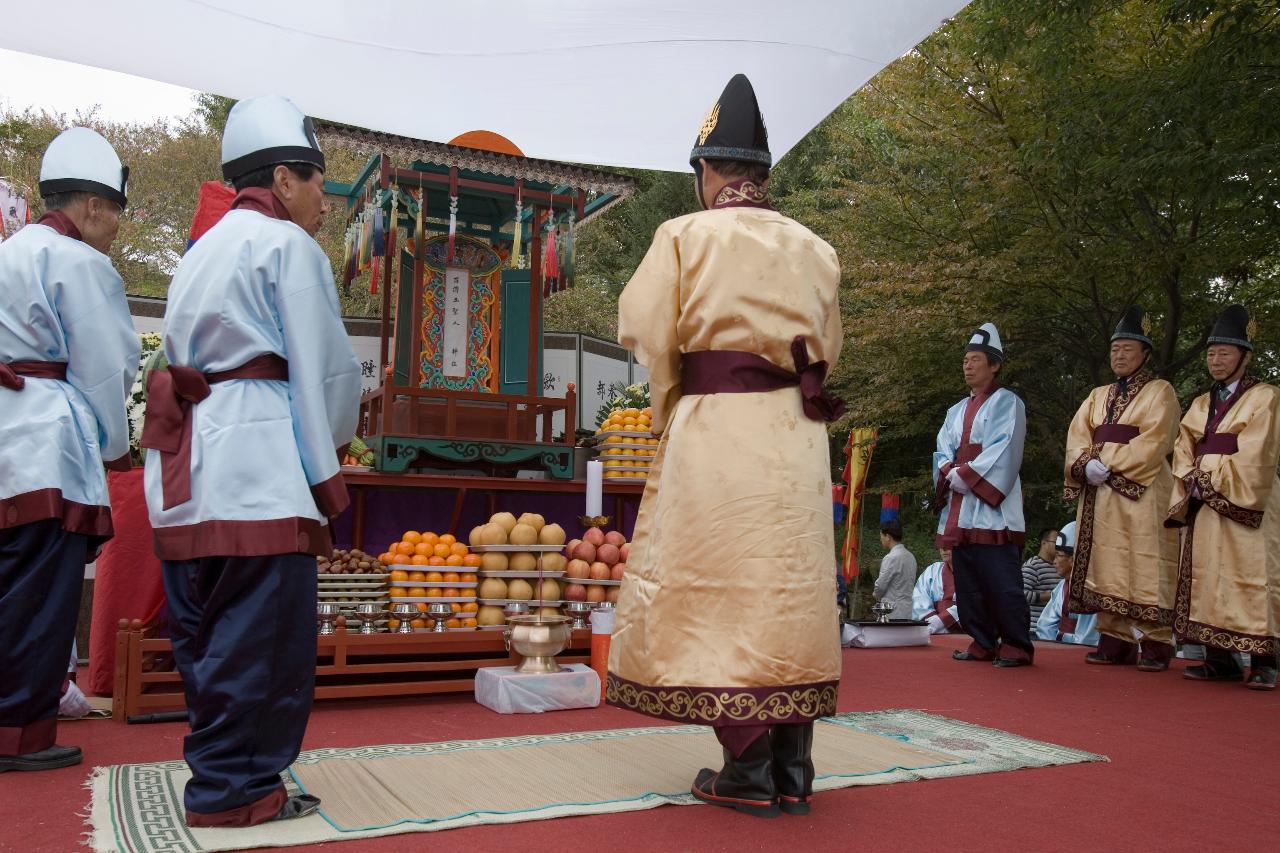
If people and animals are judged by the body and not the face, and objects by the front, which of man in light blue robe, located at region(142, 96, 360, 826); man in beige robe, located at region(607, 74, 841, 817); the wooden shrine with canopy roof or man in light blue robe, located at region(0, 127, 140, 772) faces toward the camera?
the wooden shrine with canopy roof

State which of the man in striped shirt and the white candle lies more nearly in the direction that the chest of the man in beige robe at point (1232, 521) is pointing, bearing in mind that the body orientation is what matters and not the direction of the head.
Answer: the white candle

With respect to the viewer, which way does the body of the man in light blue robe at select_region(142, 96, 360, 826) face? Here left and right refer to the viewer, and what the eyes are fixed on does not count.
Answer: facing away from the viewer and to the right of the viewer

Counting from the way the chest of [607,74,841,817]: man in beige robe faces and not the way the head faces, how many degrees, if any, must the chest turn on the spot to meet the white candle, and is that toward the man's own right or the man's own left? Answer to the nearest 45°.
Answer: approximately 45° to the man's own right

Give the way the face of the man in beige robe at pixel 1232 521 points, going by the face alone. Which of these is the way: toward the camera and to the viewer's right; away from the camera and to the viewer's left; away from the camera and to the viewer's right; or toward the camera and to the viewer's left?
toward the camera and to the viewer's left

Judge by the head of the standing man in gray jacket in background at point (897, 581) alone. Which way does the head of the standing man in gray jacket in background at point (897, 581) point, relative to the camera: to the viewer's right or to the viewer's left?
to the viewer's left

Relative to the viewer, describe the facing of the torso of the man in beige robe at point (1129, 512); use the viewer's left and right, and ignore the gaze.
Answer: facing the viewer and to the left of the viewer

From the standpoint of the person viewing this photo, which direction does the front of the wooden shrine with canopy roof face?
facing the viewer

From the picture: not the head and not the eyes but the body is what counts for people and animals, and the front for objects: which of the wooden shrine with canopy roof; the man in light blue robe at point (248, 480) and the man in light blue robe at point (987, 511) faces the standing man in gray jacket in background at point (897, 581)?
the man in light blue robe at point (248, 480)

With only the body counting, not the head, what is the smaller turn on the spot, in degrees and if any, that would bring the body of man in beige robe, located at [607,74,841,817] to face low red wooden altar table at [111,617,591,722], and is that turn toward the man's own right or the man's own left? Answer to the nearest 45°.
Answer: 0° — they already face it

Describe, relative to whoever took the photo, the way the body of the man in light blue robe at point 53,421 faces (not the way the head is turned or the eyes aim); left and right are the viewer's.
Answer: facing away from the viewer and to the right of the viewer

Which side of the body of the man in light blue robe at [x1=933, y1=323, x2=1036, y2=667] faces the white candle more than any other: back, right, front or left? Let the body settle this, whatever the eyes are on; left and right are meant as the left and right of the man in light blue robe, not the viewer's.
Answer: front

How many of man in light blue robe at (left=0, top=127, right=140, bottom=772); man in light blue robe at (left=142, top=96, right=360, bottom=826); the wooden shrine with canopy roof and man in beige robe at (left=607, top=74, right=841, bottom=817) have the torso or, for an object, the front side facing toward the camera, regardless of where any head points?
1

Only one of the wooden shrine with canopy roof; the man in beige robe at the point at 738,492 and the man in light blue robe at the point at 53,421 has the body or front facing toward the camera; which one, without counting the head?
the wooden shrine with canopy roof

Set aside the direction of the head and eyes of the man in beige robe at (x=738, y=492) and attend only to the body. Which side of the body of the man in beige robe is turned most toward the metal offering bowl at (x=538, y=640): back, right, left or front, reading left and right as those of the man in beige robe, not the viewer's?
front

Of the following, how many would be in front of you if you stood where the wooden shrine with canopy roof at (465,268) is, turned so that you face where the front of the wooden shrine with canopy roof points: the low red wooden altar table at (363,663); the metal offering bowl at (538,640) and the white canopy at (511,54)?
3
